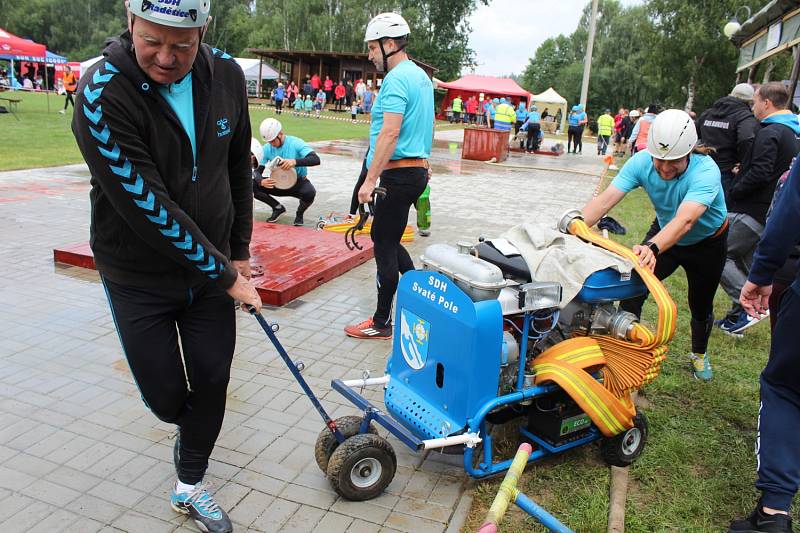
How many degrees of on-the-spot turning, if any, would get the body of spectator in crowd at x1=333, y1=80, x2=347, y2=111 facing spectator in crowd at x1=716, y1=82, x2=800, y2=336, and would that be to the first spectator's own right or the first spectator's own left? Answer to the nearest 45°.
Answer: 0° — they already face them

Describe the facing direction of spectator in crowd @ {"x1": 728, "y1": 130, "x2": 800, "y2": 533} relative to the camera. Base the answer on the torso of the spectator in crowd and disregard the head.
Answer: to the viewer's left

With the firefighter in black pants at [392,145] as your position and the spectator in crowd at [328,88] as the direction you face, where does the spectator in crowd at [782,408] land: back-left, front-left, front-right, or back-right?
back-right

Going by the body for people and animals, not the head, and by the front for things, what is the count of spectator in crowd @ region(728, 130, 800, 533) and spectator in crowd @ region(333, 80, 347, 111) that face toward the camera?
1

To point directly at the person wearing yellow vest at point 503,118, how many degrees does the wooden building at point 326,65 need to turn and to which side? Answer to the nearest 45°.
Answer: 0° — it already faces them

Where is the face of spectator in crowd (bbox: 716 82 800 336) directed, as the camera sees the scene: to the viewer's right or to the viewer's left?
to the viewer's left

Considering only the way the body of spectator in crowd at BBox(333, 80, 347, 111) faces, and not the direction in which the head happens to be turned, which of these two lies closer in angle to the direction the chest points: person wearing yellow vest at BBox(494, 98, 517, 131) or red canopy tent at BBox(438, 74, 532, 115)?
the person wearing yellow vest

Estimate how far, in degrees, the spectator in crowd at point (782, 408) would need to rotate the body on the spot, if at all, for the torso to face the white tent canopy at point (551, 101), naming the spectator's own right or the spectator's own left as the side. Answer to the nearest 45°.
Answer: approximately 90° to the spectator's own right

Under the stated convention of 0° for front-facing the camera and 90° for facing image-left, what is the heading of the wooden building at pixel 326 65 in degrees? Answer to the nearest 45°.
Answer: approximately 0°

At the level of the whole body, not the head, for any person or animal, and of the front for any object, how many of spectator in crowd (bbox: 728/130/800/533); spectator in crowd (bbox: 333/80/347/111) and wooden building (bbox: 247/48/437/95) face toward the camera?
2

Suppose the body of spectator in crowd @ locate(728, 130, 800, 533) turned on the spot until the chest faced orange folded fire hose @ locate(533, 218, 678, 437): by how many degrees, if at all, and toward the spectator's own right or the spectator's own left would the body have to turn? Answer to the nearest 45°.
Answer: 0° — they already face it
